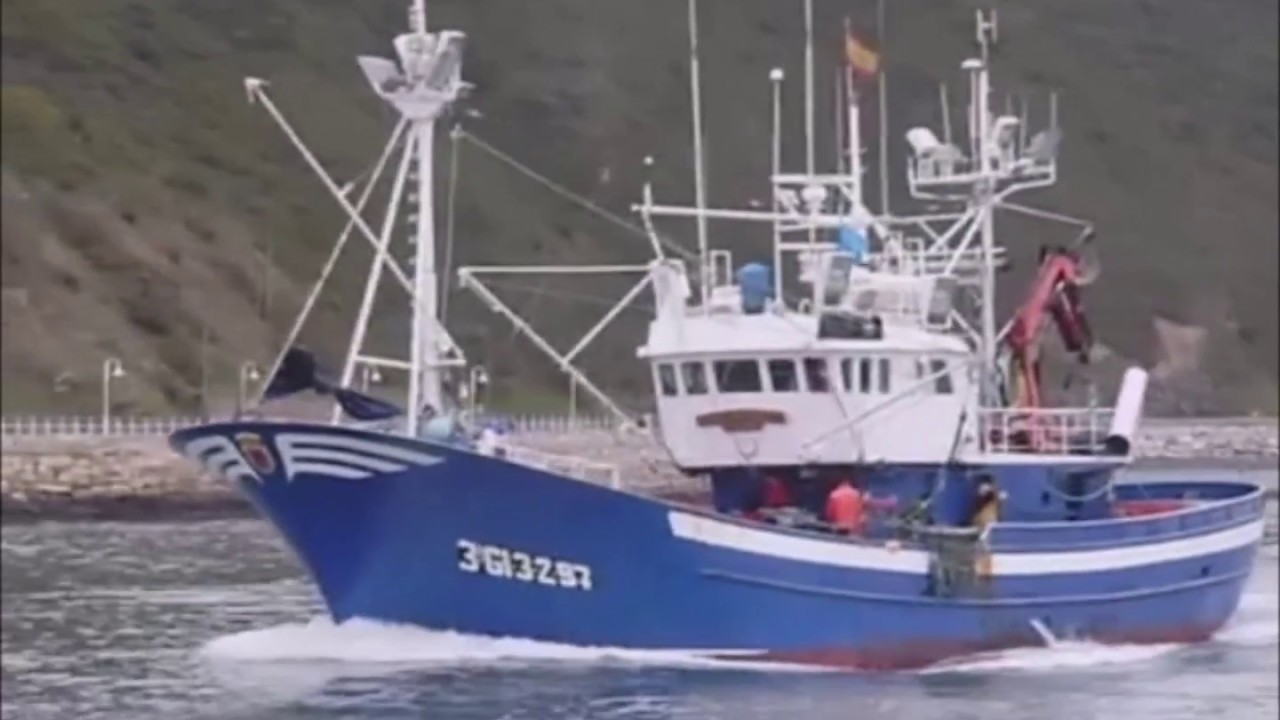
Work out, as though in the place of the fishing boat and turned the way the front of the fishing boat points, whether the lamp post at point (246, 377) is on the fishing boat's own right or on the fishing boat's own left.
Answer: on the fishing boat's own right

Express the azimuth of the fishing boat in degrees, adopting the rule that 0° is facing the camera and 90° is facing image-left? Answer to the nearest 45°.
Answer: approximately 45°

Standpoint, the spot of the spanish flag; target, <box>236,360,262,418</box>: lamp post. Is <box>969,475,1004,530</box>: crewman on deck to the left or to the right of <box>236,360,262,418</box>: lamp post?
right
